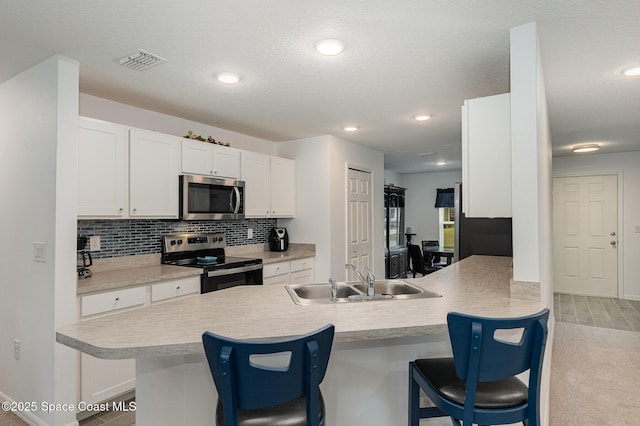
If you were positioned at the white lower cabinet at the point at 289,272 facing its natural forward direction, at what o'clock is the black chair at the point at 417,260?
The black chair is roughly at 9 o'clock from the white lower cabinet.

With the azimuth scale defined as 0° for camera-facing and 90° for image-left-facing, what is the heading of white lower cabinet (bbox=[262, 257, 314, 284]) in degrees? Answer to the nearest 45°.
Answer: approximately 315°

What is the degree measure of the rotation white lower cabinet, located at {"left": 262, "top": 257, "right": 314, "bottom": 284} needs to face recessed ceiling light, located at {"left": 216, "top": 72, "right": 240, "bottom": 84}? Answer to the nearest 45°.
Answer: approximately 45° to its right
